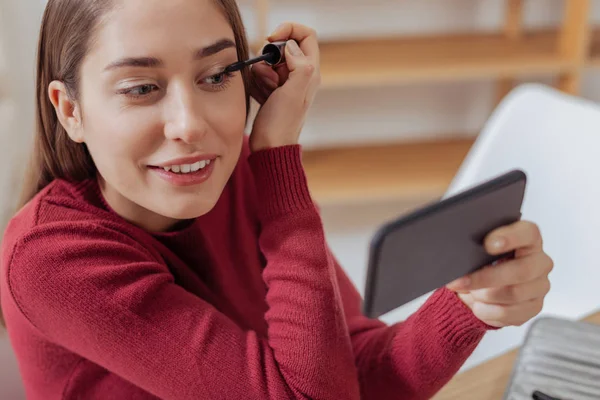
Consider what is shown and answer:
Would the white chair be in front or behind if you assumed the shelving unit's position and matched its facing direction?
in front

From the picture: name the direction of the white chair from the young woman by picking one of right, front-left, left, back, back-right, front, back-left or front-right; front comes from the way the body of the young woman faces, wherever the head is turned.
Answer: left

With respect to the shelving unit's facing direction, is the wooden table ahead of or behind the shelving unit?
ahead

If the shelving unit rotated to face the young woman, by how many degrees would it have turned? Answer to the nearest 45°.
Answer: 0° — it already faces them

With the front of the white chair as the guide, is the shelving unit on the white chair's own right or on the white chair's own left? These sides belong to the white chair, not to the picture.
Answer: on the white chair's own right

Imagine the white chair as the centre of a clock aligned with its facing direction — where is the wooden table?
The wooden table is roughly at 11 o'clock from the white chair.

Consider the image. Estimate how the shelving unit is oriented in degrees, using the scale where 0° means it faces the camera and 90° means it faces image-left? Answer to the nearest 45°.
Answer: approximately 0°
